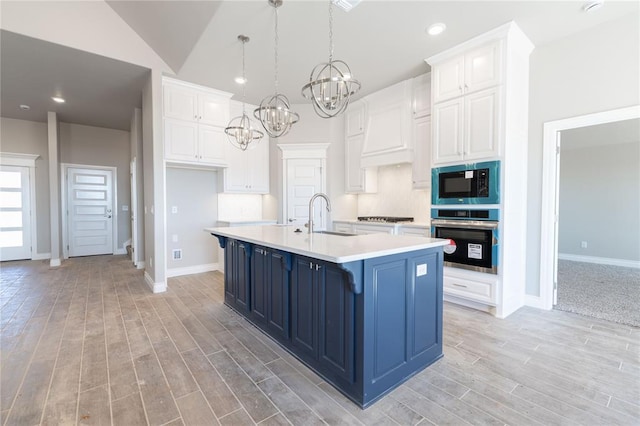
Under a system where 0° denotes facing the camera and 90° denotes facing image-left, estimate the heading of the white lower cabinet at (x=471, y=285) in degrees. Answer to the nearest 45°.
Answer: approximately 45°

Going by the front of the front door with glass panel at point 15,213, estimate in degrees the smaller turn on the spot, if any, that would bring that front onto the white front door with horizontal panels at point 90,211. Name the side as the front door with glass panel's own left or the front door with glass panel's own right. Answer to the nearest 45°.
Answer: approximately 90° to the front door with glass panel's own left

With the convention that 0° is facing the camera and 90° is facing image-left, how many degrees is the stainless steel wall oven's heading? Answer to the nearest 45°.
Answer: approximately 45°

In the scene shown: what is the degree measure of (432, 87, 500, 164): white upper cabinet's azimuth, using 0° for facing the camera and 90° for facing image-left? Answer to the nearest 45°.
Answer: approximately 45°

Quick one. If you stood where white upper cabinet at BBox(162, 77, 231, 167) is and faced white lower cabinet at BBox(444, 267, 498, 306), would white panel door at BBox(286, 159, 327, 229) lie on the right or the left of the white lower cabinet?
left

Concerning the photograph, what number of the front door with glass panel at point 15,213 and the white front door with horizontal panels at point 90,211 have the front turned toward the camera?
2

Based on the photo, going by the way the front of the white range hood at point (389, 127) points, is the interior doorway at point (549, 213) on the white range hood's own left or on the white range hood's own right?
on the white range hood's own left
